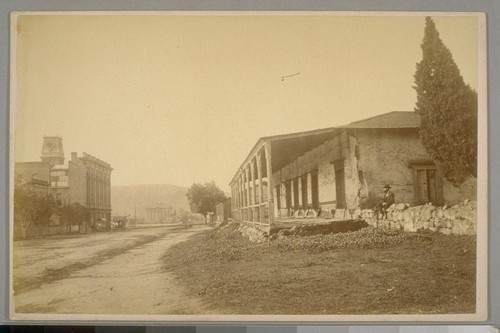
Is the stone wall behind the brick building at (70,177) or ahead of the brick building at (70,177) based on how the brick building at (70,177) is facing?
ahead

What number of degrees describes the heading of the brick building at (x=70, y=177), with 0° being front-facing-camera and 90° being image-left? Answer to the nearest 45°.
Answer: approximately 315°
